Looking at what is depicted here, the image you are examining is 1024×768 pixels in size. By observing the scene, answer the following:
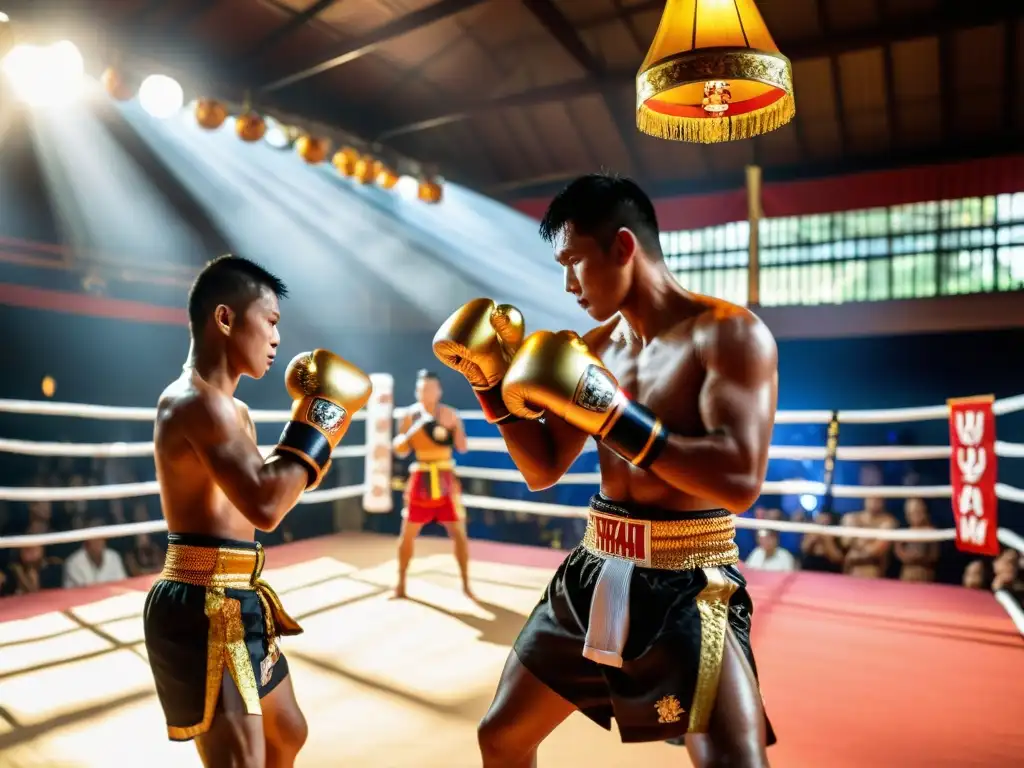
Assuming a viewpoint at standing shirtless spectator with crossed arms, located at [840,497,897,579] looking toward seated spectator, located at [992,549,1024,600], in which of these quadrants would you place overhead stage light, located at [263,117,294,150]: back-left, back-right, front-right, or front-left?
back-right

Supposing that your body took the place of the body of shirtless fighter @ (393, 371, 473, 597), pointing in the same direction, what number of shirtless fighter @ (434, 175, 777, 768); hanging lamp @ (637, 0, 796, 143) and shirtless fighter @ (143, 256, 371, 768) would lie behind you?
0

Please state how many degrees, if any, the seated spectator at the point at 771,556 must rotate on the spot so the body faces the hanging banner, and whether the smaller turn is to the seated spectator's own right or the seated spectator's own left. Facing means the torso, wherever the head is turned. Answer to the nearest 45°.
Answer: approximately 45° to the seated spectator's own left

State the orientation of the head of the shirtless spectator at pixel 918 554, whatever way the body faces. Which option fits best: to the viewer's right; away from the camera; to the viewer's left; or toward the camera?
toward the camera

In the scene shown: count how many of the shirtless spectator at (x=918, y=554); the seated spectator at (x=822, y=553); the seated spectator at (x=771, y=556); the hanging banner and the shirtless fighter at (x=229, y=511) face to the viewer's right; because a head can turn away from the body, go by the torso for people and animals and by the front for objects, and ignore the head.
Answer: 1

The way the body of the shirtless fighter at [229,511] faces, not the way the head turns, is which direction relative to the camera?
to the viewer's right

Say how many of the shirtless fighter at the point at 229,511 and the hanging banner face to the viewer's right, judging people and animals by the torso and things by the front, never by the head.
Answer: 1

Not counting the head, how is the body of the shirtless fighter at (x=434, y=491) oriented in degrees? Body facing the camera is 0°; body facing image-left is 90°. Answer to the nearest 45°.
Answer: approximately 0°

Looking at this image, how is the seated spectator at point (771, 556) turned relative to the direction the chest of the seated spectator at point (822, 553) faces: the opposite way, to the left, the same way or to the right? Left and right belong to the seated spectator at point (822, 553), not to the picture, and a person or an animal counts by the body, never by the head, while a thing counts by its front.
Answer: the same way

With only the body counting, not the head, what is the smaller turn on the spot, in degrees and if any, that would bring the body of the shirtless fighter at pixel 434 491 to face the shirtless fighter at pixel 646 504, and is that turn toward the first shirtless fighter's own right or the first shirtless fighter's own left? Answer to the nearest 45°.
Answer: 0° — they already face them

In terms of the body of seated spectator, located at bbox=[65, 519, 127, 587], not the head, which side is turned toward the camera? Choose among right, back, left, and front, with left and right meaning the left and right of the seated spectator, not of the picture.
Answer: front

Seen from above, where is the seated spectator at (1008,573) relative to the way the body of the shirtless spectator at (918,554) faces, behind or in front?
in front

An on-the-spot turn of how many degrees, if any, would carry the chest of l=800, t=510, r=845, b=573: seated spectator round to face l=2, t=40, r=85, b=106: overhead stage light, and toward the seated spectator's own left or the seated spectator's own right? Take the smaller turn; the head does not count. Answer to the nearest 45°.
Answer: approximately 45° to the seated spectator's own right

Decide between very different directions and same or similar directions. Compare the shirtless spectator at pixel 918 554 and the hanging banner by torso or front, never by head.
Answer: same or similar directions

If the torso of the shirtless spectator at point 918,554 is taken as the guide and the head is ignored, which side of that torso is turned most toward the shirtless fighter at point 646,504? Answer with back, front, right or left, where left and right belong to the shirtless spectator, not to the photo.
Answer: front

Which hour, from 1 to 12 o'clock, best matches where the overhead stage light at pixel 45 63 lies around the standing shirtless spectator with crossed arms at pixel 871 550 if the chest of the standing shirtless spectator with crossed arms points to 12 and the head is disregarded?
The overhead stage light is roughly at 2 o'clock from the standing shirtless spectator with crossed arms.

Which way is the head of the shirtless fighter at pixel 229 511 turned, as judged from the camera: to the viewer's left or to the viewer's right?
to the viewer's right

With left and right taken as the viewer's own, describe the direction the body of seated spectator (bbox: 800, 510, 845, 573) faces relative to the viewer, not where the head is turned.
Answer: facing the viewer
